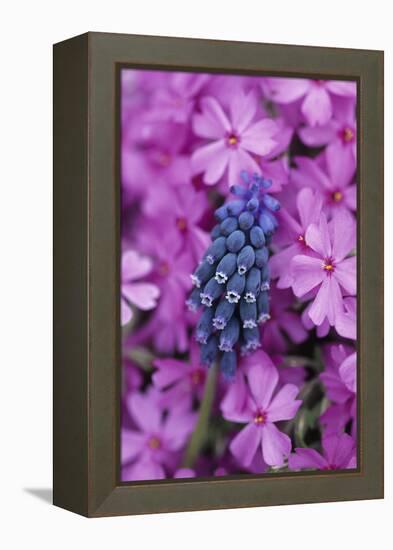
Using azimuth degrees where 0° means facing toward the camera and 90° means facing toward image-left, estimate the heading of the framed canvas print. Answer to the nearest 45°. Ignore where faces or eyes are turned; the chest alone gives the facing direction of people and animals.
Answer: approximately 315°
